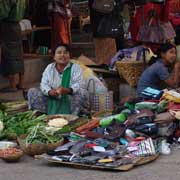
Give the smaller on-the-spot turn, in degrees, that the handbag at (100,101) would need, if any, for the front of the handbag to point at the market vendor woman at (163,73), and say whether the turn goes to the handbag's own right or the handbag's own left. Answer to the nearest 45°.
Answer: approximately 90° to the handbag's own left

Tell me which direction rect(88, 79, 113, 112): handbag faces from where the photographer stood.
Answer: facing the viewer

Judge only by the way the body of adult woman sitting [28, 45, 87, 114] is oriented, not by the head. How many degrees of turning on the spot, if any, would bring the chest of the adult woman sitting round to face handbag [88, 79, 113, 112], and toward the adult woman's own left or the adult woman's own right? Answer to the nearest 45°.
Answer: approximately 90° to the adult woman's own left

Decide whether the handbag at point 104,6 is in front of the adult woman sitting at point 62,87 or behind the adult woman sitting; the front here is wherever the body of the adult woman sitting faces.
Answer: behind

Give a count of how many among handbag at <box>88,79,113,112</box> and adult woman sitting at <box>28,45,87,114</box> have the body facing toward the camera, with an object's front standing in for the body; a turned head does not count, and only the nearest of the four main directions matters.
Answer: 2

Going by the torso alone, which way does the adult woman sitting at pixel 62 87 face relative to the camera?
toward the camera

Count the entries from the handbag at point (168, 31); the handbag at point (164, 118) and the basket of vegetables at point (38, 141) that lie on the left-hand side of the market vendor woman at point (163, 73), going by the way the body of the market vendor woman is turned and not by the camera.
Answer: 1
